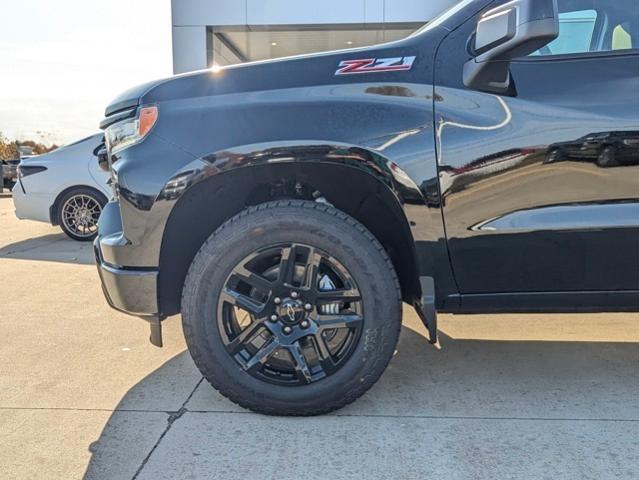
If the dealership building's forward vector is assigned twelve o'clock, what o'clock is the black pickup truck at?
The black pickup truck is roughly at 12 o'clock from the dealership building.

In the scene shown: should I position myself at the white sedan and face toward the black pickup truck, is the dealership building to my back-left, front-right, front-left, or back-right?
back-left

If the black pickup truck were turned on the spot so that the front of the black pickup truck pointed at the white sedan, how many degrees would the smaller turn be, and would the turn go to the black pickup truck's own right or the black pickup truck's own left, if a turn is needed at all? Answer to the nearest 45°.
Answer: approximately 45° to the black pickup truck's own right

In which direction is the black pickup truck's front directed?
to the viewer's left

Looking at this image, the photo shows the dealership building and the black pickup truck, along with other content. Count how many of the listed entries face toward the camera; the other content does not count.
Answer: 1

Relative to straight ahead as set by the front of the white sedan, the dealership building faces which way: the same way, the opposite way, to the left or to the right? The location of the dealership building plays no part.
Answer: to the right

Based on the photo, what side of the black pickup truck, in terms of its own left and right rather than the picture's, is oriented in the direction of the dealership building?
right

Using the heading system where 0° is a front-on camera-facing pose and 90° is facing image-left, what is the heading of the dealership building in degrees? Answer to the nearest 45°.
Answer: approximately 0°

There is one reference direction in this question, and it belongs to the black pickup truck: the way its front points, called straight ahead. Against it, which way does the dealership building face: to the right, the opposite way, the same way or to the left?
to the left

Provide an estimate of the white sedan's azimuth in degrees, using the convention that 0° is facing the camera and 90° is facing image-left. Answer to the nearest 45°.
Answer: approximately 270°
